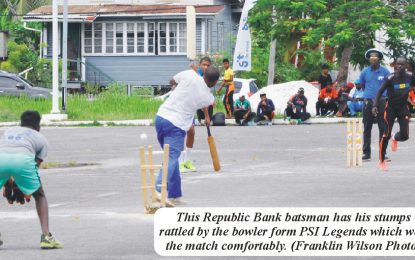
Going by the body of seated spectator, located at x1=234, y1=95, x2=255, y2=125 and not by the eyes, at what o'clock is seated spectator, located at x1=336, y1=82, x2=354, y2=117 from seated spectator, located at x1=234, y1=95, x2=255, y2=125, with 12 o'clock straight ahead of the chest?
seated spectator, located at x1=336, y1=82, x2=354, y2=117 is roughly at 8 o'clock from seated spectator, located at x1=234, y1=95, x2=255, y2=125.

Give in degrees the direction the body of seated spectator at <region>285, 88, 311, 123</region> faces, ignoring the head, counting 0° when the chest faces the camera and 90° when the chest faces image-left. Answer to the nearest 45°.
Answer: approximately 0°

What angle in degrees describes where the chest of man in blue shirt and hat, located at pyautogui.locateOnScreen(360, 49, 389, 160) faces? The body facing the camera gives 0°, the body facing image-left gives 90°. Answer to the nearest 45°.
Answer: approximately 0°

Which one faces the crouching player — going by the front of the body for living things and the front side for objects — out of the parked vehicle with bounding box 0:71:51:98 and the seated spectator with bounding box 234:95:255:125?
the seated spectator
